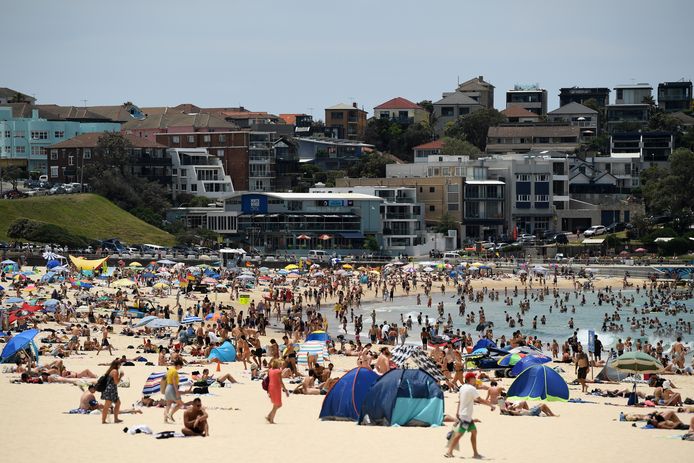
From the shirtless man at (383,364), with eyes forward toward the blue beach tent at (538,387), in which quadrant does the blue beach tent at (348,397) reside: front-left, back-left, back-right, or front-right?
back-right

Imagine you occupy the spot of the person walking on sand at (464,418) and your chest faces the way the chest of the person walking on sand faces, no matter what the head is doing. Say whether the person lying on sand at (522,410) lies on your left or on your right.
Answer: on your left

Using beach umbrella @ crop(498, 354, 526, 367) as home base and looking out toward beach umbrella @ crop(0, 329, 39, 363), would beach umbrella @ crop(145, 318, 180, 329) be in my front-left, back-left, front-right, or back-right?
front-right

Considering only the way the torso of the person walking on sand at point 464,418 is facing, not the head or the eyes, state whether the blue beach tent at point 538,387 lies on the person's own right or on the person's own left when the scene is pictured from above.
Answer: on the person's own left

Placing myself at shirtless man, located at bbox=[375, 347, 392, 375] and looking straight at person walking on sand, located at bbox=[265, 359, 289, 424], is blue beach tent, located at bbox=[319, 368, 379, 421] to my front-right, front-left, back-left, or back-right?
front-left

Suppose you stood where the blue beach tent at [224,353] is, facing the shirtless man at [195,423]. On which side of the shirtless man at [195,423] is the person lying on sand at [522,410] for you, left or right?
left

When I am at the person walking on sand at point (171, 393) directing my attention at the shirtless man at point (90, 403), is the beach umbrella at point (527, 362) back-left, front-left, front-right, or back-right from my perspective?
back-right
